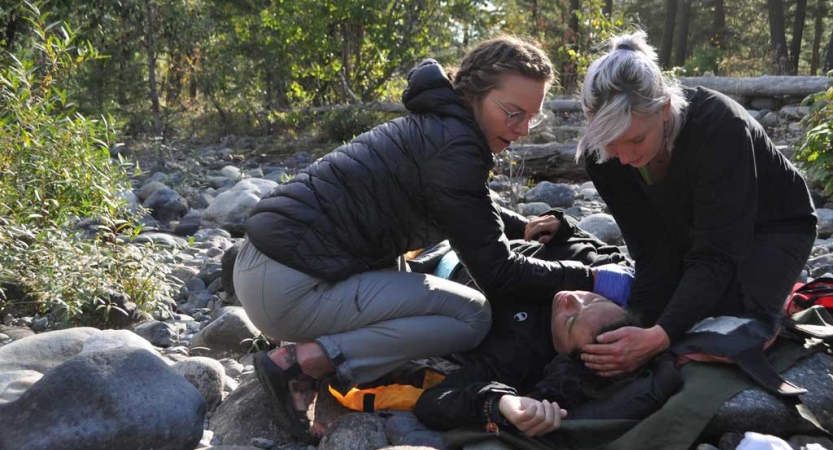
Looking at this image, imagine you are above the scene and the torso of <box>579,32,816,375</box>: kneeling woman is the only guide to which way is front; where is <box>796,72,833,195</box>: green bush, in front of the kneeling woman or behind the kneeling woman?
behind

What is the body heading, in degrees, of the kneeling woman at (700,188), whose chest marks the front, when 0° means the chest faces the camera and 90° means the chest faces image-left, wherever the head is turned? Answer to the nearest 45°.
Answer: approximately 45°

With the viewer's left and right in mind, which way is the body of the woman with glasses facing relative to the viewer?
facing to the right of the viewer

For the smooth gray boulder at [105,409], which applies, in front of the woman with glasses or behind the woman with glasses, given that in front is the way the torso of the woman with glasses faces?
behind

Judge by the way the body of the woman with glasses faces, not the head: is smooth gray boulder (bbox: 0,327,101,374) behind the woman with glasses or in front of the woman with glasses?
behind

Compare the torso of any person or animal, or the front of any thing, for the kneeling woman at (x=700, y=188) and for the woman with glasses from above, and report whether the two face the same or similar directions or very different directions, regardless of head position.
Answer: very different directions

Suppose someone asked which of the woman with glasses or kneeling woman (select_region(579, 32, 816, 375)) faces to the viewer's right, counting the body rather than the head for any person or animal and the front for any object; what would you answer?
the woman with glasses

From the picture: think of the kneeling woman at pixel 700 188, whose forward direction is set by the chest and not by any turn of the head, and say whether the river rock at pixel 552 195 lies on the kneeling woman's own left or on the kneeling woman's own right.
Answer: on the kneeling woman's own right

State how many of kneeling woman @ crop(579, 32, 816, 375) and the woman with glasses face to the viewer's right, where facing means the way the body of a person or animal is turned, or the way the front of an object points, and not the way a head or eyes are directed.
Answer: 1
